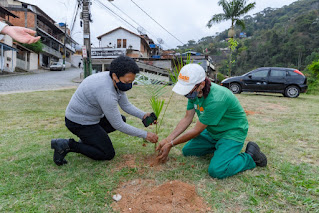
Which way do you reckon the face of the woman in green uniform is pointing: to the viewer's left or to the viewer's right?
to the viewer's left

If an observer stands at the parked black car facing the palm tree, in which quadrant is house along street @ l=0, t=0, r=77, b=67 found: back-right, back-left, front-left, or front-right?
front-left

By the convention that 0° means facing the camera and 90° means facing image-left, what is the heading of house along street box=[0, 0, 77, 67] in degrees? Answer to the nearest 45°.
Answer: approximately 315°

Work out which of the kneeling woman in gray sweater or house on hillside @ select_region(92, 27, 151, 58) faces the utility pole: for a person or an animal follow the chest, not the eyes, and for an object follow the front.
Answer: the house on hillside

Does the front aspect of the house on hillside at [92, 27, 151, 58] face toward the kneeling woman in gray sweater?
yes

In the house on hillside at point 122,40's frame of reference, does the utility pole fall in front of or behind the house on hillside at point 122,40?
in front

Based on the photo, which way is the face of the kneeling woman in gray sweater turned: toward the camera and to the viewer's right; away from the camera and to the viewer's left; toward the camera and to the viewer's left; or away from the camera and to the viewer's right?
toward the camera and to the viewer's right

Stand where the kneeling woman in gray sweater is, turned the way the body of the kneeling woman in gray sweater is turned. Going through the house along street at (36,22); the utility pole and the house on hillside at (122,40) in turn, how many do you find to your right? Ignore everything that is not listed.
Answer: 0

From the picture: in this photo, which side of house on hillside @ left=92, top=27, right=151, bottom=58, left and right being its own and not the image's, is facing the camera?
front

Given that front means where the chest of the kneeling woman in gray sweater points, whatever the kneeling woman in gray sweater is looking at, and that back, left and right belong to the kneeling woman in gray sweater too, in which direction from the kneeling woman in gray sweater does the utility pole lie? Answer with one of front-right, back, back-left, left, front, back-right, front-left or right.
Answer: left

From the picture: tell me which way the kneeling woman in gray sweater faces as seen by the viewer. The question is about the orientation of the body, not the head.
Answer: to the viewer's right
